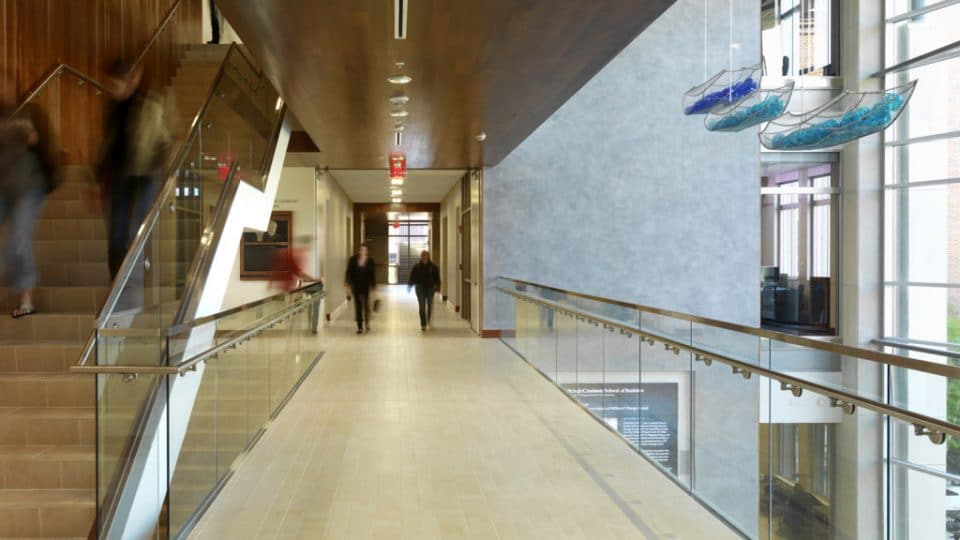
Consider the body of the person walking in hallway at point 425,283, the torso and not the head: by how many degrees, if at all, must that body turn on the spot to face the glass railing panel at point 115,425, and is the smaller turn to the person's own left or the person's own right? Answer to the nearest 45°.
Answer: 0° — they already face it

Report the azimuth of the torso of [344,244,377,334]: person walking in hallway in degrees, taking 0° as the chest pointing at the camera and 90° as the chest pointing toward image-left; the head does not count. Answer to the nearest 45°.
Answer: approximately 0°

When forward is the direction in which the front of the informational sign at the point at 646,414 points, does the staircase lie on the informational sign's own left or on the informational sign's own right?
on the informational sign's own right

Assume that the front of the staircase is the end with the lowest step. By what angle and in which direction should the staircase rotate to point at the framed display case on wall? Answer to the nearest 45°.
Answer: approximately 180°

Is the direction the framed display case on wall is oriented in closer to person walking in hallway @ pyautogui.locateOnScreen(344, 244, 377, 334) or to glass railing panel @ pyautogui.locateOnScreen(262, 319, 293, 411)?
the glass railing panel

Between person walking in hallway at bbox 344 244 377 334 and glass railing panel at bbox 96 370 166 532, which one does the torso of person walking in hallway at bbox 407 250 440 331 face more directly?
the glass railing panel
